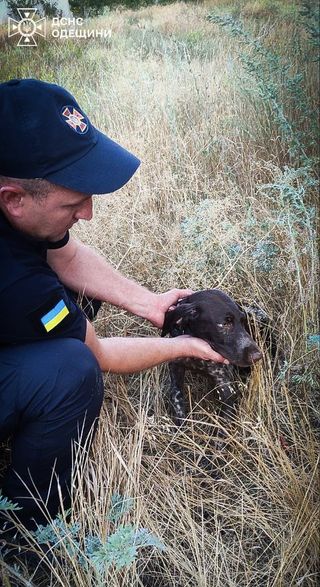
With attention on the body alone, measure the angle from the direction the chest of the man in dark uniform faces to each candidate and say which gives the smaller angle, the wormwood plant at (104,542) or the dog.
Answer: the dog

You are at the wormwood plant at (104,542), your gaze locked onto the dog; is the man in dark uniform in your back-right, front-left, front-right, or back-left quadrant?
front-left

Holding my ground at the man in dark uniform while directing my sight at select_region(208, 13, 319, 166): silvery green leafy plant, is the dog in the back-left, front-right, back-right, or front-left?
front-right

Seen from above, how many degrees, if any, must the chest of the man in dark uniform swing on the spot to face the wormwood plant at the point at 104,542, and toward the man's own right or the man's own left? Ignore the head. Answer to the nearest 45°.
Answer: approximately 90° to the man's own right

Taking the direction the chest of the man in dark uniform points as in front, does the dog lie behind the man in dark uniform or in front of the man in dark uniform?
in front

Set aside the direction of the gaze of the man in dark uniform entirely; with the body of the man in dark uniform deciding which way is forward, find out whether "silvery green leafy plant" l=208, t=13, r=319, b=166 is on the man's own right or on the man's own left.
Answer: on the man's own left

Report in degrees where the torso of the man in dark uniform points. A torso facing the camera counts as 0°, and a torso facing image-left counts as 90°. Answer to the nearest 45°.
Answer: approximately 270°

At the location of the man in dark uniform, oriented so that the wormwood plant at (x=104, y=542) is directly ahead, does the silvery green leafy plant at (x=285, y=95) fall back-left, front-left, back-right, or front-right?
back-left
